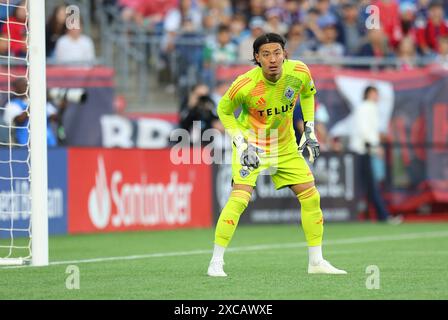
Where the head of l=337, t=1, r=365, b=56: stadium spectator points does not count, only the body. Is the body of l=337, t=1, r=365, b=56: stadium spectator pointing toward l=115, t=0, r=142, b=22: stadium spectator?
no

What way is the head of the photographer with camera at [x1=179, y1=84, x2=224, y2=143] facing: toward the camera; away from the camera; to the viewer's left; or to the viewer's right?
toward the camera

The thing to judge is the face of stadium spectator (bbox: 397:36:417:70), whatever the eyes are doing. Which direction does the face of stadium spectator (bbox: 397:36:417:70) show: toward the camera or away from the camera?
toward the camera

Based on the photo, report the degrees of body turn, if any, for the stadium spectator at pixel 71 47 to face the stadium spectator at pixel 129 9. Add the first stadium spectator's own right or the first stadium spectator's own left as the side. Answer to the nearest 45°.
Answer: approximately 135° to the first stadium spectator's own left

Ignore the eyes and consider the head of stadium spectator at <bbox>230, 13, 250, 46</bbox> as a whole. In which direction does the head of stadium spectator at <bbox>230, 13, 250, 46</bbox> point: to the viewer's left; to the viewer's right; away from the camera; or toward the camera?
toward the camera

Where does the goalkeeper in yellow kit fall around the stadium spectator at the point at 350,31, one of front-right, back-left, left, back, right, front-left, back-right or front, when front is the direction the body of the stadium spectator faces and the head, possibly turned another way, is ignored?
front

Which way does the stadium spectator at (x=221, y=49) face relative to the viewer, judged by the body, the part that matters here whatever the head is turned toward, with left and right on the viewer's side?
facing the viewer

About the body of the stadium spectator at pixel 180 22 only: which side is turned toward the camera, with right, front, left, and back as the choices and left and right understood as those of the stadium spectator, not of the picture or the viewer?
front

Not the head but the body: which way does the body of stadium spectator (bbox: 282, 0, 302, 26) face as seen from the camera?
toward the camera

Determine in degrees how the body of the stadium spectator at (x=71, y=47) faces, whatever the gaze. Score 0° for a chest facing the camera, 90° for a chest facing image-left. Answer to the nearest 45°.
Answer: approximately 0°

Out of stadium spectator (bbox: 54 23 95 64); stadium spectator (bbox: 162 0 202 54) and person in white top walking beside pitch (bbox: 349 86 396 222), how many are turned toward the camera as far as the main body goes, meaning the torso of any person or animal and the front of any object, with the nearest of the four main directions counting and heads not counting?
2

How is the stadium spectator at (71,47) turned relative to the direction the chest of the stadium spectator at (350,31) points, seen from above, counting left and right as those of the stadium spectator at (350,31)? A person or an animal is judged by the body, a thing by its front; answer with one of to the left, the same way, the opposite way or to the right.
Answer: the same way

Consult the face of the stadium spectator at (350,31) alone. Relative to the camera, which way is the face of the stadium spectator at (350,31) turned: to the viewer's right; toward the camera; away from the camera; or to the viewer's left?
toward the camera

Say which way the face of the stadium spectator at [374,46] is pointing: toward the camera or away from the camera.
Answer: toward the camera

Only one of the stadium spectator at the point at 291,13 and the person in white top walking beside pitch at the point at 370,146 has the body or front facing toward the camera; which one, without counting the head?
the stadium spectator at the point at 291,13

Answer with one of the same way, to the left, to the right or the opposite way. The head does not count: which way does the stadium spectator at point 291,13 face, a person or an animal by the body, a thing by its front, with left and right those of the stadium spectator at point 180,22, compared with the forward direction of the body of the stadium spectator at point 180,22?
the same way

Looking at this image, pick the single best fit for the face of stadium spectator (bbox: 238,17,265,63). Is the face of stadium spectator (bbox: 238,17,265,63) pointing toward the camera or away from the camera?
toward the camera

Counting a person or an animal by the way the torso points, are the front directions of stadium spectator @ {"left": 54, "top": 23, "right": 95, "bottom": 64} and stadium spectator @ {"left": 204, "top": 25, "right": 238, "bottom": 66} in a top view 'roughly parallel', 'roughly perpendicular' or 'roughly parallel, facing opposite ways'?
roughly parallel
